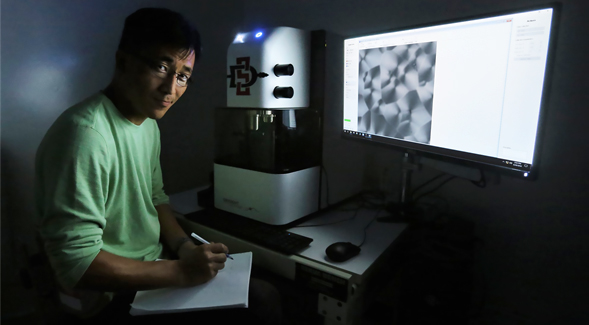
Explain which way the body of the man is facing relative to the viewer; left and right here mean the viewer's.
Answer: facing the viewer and to the right of the viewer

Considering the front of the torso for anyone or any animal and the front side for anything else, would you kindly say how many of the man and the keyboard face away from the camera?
0

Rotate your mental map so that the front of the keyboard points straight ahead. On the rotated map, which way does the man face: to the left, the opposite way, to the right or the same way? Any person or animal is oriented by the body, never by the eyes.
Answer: to the left

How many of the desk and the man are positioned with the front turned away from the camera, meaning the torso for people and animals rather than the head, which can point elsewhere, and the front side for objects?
0

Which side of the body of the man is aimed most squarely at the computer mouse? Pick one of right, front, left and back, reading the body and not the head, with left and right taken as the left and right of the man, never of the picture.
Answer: front

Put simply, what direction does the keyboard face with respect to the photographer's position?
facing the viewer and to the left of the viewer
